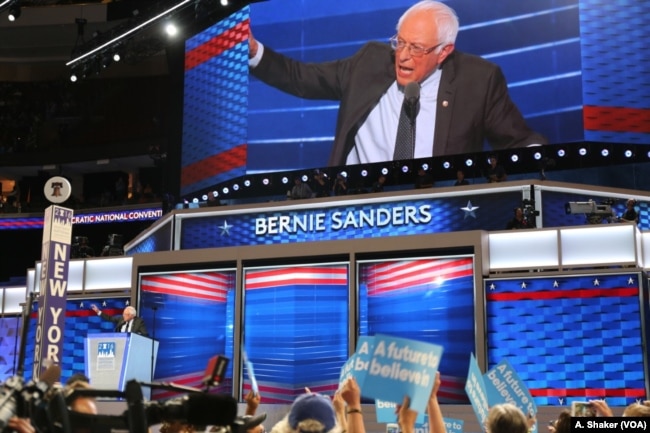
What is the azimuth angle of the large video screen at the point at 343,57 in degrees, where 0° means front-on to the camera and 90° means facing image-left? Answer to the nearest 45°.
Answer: approximately 0°

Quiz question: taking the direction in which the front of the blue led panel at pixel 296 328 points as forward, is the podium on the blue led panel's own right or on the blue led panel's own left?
on the blue led panel's own right

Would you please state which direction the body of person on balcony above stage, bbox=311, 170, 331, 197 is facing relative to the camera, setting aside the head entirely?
toward the camera

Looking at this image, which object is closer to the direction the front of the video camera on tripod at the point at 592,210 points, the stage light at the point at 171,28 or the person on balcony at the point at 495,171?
the stage light

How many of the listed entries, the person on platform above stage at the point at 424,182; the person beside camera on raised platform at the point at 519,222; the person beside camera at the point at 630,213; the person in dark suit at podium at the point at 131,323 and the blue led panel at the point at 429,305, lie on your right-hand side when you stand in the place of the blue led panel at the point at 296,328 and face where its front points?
1

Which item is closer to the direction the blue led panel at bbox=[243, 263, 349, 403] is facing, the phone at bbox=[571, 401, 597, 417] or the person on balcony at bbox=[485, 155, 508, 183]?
the phone

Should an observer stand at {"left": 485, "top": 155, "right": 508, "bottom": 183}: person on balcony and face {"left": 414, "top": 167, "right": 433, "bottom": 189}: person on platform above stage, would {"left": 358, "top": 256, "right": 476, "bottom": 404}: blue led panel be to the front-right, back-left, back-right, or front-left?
front-left

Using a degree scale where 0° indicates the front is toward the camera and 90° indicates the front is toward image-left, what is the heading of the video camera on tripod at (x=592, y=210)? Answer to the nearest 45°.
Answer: approximately 90°

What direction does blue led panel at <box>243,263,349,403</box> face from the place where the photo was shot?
facing the viewer
